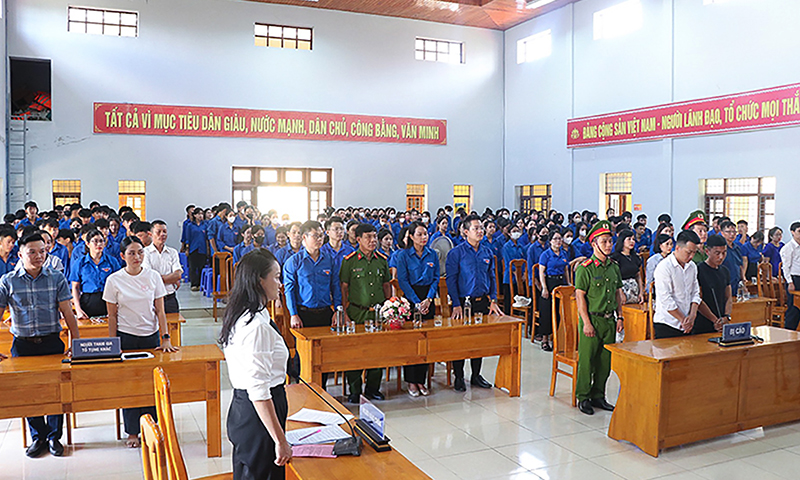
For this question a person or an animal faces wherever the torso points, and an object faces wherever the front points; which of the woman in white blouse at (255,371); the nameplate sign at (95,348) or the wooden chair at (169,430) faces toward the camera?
the nameplate sign

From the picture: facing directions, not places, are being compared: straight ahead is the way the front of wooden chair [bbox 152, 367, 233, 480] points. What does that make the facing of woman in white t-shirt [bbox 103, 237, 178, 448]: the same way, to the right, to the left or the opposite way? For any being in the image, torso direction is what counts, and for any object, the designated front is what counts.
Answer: to the right

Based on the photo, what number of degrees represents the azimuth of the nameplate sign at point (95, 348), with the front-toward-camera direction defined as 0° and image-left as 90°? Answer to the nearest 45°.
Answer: approximately 0°

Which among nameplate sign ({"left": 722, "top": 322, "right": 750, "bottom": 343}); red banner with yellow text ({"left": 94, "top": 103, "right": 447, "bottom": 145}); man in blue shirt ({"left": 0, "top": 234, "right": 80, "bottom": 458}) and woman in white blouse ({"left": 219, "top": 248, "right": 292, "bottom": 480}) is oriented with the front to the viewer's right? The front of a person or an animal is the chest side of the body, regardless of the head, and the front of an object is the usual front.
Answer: the woman in white blouse

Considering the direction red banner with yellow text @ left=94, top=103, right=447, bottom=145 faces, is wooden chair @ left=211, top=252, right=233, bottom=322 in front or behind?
in front

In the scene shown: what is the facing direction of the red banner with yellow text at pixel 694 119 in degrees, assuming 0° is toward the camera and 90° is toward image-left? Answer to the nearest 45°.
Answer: approximately 45°

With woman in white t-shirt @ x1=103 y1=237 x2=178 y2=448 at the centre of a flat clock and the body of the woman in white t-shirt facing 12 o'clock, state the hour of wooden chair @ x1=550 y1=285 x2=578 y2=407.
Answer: The wooden chair is roughly at 9 o'clock from the woman in white t-shirt.

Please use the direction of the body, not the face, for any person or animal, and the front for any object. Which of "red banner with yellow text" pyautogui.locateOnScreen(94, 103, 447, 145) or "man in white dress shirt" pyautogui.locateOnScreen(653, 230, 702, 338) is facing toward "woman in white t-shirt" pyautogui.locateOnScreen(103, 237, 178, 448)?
the red banner with yellow text

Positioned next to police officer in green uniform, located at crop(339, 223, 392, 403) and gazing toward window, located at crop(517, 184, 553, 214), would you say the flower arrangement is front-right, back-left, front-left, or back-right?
back-right

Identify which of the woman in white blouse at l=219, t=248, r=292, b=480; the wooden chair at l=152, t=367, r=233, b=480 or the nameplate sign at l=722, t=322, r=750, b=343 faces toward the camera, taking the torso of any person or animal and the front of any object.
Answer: the nameplate sign

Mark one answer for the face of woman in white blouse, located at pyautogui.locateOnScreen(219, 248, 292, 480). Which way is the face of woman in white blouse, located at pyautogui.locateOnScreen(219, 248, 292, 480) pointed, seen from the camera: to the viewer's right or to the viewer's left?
to the viewer's right

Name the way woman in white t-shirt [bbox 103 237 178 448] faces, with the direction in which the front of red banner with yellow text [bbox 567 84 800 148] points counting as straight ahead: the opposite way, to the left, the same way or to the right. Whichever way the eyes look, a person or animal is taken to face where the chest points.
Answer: to the left

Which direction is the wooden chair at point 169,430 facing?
to the viewer's right

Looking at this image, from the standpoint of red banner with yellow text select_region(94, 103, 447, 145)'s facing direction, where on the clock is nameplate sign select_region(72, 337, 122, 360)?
The nameplate sign is roughly at 12 o'clock from the red banner with yellow text.
